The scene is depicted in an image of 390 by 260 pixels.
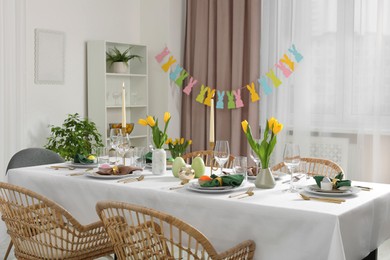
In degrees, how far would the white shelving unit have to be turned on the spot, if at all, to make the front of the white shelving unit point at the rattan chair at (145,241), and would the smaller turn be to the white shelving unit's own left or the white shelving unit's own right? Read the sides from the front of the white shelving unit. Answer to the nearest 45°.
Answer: approximately 45° to the white shelving unit's own right

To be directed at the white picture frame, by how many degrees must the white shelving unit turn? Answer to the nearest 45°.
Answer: approximately 90° to its right

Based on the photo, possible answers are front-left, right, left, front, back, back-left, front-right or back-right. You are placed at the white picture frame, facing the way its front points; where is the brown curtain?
front-left

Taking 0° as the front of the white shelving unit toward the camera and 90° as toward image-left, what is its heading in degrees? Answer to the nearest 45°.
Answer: approximately 315°

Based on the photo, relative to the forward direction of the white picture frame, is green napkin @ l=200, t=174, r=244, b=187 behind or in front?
in front

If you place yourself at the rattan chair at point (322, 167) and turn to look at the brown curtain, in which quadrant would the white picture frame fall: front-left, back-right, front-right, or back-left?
front-left

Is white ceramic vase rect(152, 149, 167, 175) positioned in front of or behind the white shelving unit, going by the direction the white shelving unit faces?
in front

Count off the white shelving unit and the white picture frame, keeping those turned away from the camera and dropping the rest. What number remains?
0

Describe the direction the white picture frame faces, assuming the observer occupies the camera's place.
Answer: facing the viewer and to the right of the viewer

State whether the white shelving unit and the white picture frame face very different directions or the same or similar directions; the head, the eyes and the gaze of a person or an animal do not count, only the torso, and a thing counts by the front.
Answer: same or similar directions

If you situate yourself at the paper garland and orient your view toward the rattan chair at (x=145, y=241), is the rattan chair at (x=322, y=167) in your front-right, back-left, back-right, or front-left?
front-left

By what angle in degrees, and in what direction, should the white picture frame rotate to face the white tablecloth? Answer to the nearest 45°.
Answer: approximately 45° to its right
